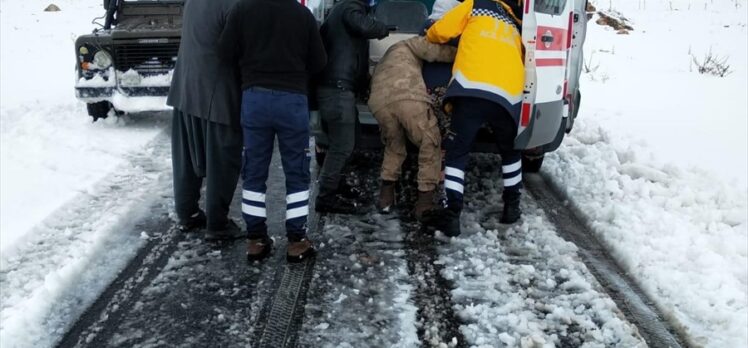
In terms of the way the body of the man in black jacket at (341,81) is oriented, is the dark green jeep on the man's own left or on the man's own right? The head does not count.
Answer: on the man's own left

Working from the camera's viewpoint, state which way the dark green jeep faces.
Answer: facing the viewer

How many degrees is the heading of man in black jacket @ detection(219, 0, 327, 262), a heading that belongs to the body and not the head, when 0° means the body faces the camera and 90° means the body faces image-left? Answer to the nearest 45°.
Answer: approximately 180°

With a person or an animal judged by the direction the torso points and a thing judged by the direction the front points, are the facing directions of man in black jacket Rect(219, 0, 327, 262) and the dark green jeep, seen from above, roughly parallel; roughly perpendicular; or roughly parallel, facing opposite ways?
roughly parallel, facing opposite ways

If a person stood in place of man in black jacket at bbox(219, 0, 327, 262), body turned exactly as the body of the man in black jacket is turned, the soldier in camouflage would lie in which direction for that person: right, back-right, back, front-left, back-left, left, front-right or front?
front-right

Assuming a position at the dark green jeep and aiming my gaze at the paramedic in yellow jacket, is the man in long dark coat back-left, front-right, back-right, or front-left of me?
front-right

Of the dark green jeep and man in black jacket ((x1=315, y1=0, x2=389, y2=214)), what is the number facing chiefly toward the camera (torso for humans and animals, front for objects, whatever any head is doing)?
1

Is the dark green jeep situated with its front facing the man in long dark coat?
yes

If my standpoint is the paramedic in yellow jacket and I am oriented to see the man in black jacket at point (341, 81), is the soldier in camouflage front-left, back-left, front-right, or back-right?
front-right
